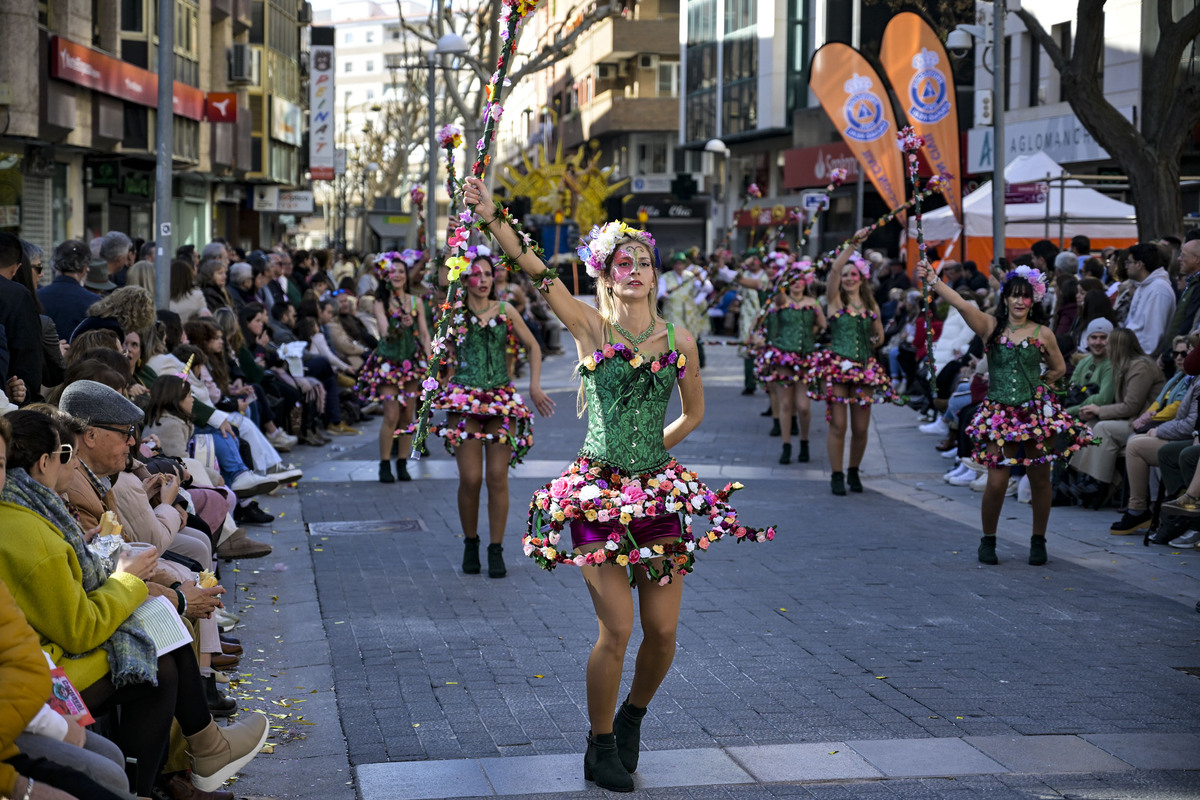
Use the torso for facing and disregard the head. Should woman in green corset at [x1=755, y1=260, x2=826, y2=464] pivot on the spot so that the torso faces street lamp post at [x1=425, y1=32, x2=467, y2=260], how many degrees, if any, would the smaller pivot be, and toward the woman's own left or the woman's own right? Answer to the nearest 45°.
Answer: approximately 135° to the woman's own right

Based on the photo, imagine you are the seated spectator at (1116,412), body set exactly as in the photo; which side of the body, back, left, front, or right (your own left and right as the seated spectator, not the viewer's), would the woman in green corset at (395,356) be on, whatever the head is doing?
front

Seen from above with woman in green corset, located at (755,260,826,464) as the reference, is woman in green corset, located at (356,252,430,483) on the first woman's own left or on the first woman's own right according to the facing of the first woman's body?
on the first woman's own right

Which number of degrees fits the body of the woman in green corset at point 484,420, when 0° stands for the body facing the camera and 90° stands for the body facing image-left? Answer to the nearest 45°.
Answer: approximately 0°

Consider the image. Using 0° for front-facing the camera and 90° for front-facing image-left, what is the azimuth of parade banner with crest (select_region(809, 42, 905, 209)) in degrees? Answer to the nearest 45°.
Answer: approximately 0°

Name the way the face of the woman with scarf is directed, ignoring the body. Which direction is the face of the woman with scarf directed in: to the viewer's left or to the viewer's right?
to the viewer's right

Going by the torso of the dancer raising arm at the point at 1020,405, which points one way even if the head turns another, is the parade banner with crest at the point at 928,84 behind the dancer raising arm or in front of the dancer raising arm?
behind

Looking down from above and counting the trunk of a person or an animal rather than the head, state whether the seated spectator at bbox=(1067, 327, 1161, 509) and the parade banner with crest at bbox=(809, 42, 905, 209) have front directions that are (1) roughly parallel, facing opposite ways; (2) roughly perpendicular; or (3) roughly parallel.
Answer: roughly perpendicular

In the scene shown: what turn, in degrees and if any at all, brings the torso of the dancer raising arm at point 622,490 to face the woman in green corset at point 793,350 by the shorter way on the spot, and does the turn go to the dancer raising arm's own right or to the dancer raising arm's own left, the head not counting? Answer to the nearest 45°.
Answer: approximately 180°

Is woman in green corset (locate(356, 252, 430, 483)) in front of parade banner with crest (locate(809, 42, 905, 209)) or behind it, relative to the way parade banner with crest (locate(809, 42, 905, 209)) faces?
in front

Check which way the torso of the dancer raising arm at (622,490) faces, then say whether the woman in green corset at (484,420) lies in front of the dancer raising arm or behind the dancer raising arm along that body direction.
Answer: behind

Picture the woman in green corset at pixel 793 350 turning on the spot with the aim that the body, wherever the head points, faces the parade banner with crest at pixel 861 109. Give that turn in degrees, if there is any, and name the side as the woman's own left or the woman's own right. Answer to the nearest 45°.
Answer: approximately 180°

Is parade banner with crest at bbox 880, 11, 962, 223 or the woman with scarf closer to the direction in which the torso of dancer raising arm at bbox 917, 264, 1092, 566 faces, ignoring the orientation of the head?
the woman with scarf

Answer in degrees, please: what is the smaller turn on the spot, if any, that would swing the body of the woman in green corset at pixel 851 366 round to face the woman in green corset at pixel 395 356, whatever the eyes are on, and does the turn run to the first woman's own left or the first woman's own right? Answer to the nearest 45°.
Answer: approximately 90° to the first woman's own right

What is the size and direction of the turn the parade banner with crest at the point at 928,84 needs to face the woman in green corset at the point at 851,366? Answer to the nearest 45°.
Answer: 0° — it already faces them

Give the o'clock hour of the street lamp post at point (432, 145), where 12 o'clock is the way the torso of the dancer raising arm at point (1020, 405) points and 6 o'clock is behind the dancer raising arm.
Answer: The street lamp post is roughly at 5 o'clock from the dancer raising arm.

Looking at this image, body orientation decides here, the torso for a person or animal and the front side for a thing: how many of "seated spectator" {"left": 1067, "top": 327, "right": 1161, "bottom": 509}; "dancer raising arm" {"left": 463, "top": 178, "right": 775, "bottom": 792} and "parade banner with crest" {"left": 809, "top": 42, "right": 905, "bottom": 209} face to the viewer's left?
1

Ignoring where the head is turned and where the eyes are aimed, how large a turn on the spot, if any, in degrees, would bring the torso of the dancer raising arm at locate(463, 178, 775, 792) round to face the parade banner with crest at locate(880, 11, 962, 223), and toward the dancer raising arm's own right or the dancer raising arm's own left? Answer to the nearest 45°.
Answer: approximately 180°
